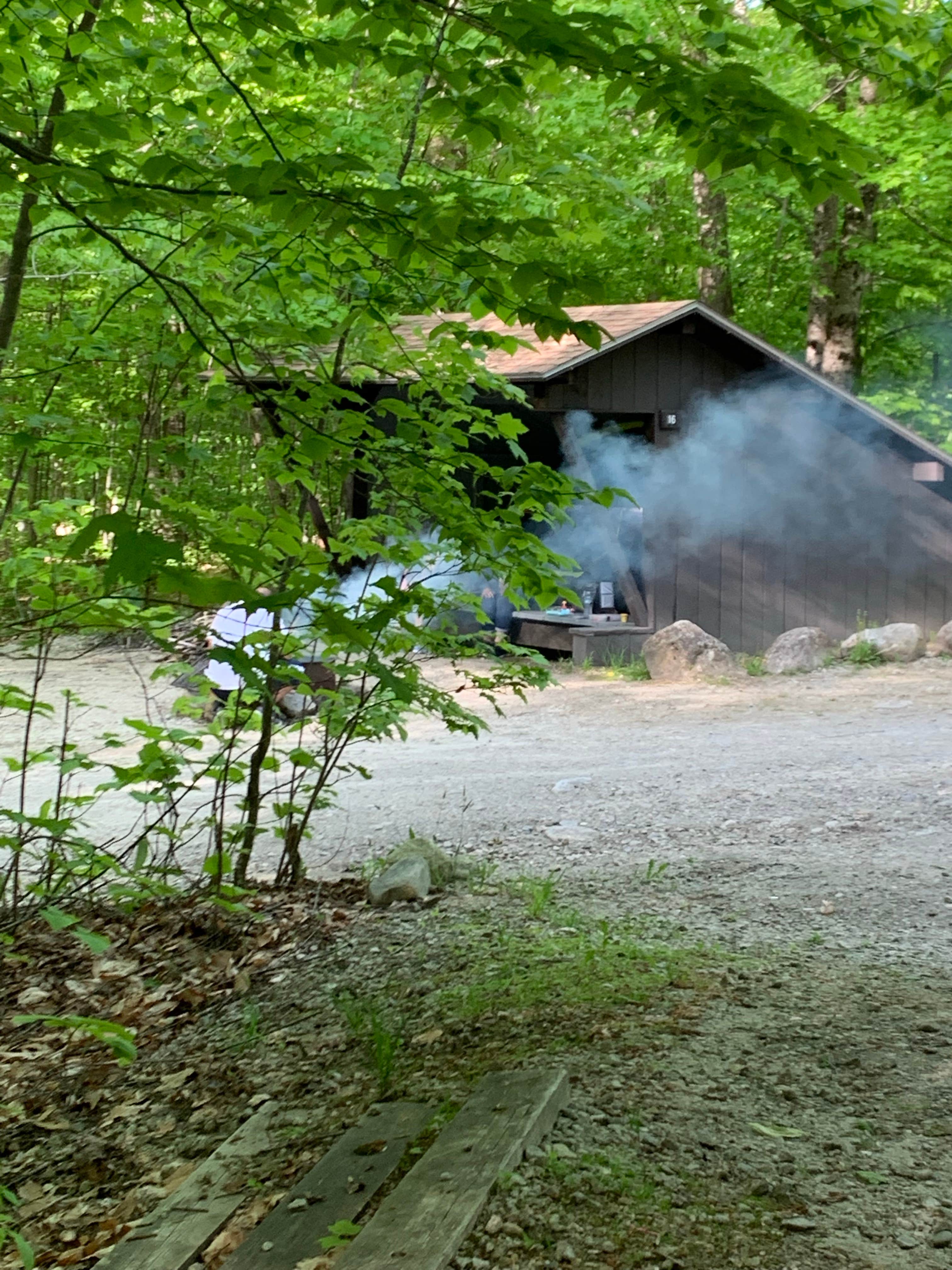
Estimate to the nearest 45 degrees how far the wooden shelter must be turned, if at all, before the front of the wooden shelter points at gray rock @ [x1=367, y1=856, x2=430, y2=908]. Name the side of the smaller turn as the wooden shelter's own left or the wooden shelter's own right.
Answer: approximately 45° to the wooden shelter's own left

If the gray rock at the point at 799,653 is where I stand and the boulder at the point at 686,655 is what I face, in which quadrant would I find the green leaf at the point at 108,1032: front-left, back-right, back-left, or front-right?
front-left

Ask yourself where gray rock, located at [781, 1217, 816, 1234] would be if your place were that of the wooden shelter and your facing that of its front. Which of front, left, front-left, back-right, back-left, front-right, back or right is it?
front-left

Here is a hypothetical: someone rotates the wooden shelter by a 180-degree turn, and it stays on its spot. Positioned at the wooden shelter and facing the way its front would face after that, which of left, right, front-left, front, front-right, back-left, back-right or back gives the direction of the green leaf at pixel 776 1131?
back-right

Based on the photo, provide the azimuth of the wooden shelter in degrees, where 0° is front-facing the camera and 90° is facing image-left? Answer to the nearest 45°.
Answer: approximately 45°

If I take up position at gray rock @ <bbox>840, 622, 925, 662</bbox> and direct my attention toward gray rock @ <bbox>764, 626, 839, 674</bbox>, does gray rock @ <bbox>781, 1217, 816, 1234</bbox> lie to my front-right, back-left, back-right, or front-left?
front-left

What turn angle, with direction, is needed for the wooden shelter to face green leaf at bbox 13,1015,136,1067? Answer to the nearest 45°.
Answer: approximately 45° to its left
